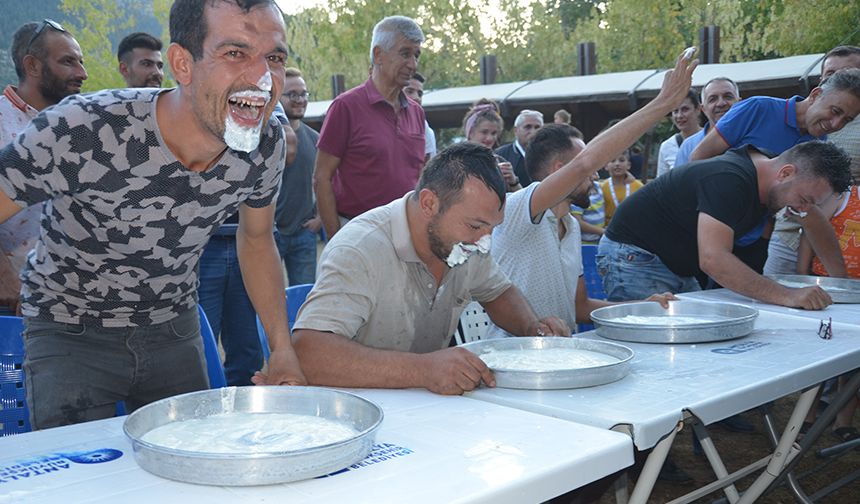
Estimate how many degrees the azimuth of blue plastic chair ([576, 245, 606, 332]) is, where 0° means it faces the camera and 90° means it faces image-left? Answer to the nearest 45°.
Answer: approximately 315°

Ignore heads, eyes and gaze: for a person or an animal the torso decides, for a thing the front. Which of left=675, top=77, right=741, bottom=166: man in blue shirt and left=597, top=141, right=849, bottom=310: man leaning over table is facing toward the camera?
the man in blue shirt

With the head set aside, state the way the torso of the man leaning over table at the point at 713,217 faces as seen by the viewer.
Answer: to the viewer's right

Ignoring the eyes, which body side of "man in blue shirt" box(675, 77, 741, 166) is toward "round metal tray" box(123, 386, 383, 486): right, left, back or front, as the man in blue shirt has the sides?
front

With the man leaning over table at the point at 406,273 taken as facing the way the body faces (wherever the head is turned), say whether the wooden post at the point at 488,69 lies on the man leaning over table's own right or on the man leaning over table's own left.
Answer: on the man leaning over table's own left

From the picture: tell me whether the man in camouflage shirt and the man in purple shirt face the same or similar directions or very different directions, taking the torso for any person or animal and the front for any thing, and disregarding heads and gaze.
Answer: same or similar directions

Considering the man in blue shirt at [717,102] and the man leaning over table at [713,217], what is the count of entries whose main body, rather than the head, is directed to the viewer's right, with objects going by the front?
1

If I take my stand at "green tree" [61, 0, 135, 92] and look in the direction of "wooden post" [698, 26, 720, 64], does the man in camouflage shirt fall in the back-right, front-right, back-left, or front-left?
front-right

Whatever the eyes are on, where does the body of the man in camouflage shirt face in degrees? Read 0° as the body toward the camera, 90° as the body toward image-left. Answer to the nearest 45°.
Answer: approximately 315°

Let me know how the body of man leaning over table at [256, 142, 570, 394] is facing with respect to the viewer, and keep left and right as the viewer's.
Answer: facing the viewer and to the right of the viewer

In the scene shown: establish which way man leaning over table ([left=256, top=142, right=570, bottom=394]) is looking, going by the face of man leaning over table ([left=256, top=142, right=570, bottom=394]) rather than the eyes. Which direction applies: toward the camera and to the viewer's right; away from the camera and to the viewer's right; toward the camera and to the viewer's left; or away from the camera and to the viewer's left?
toward the camera and to the viewer's right

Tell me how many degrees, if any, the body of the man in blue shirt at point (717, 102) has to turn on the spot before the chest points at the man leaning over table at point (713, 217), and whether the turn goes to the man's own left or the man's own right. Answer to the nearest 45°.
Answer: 0° — they already face them

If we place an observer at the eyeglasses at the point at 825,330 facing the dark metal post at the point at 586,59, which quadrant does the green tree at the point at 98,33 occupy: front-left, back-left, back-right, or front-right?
front-left

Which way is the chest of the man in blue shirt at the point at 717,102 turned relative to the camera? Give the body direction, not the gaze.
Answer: toward the camera
